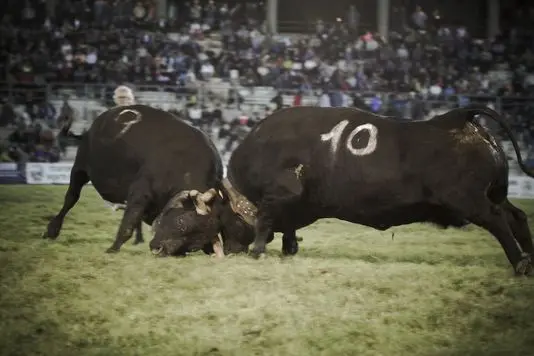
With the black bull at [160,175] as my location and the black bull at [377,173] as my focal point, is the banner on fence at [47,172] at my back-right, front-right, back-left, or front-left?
back-left

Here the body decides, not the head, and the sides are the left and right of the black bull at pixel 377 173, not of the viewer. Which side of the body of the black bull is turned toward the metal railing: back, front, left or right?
right

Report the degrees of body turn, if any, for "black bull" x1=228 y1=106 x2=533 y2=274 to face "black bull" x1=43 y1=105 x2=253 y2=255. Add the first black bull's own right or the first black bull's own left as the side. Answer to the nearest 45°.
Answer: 0° — it already faces it

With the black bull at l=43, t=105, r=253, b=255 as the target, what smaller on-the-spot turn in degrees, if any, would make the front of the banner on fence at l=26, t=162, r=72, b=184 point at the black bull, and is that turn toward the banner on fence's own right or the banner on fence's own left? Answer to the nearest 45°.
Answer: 0° — it already faces it

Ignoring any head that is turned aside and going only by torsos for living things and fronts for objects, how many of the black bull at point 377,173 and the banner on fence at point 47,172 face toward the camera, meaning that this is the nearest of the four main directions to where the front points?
1

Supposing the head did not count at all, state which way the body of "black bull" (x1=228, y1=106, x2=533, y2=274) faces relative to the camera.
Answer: to the viewer's left

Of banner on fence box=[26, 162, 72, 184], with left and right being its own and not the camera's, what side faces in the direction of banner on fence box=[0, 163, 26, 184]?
right

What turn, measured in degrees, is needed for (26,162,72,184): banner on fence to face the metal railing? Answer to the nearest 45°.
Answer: approximately 135° to its left

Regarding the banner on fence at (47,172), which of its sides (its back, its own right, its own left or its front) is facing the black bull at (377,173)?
front

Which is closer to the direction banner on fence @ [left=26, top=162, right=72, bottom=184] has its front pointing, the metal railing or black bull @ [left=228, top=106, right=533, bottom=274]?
the black bull

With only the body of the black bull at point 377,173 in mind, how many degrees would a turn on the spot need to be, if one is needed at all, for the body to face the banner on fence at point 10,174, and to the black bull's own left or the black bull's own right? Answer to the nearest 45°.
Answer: approximately 45° to the black bull's own right
